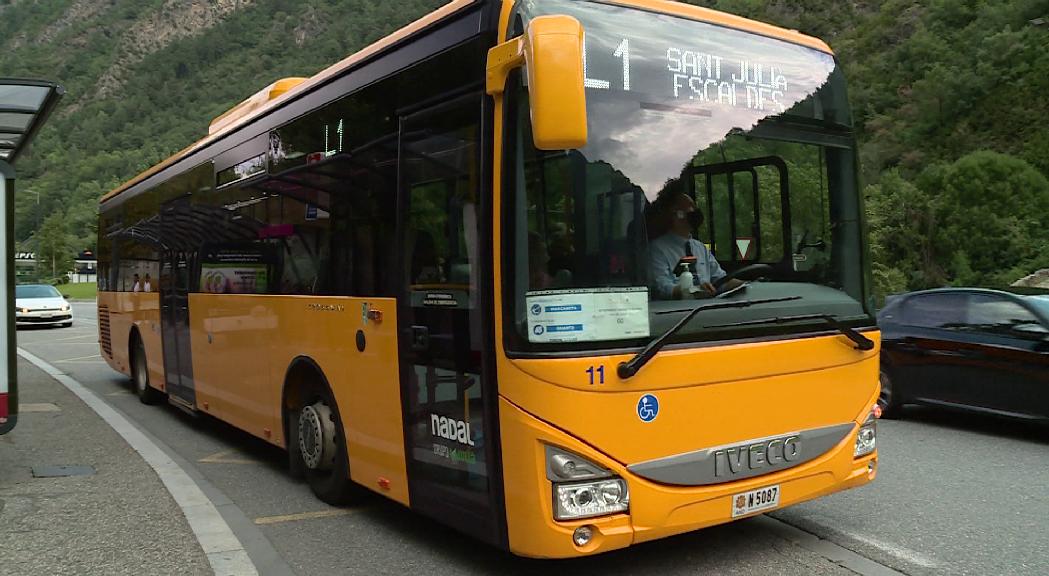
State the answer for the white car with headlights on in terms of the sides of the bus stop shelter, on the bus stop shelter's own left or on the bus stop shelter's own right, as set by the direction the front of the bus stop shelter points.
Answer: on the bus stop shelter's own left

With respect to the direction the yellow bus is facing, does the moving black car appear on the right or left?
on its left

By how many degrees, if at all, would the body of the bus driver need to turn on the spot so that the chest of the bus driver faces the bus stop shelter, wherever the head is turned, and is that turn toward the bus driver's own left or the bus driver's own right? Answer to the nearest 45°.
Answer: approximately 135° to the bus driver's own right

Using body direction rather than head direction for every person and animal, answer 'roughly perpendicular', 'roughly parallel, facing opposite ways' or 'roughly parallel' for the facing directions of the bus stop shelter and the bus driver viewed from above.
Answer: roughly perpendicular

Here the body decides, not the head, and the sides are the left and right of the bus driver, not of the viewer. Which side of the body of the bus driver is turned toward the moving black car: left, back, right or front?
left

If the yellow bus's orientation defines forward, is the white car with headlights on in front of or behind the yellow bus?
behind

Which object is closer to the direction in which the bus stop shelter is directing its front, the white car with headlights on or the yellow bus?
the yellow bus

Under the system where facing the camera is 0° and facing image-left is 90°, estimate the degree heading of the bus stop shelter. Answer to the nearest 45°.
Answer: approximately 270°

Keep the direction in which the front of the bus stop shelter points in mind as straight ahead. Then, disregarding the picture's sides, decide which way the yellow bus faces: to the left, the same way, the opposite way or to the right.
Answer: to the right

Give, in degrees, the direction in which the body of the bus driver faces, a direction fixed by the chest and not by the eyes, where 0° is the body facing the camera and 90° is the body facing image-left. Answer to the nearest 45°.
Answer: approximately 315°
